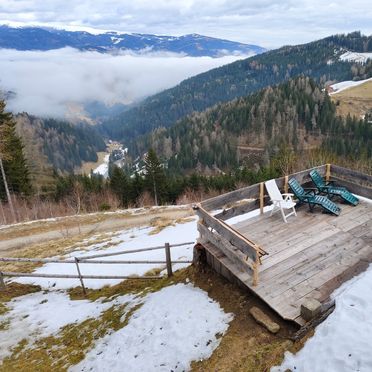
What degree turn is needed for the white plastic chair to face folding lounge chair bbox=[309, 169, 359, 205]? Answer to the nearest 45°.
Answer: approximately 90° to its left

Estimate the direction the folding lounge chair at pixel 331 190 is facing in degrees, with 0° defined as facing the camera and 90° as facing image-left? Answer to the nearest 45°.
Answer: approximately 315°

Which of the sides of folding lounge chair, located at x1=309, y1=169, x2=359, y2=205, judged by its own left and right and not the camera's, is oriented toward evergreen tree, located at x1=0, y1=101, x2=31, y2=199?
back

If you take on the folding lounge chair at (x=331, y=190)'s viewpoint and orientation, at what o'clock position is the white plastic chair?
The white plastic chair is roughly at 3 o'clock from the folding lounge chair.
